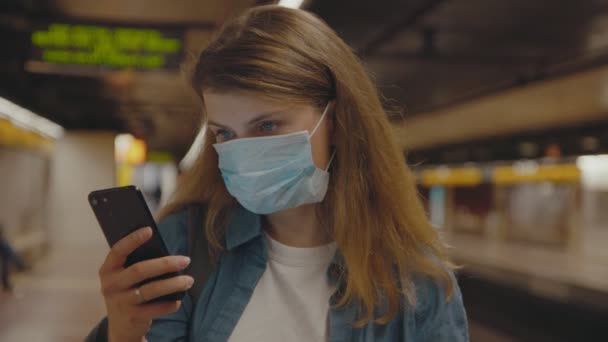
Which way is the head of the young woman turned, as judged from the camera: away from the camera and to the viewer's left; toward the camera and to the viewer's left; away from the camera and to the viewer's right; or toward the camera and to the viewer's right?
toward the camera and to the viewer's left

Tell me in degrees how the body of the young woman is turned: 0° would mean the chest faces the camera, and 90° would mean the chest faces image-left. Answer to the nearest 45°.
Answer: approximately 45°

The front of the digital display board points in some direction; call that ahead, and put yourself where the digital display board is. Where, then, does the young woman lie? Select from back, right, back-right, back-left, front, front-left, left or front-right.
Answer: front

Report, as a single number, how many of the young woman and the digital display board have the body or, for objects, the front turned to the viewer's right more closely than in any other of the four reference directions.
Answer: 0

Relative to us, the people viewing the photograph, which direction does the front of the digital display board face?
facing the viewer
